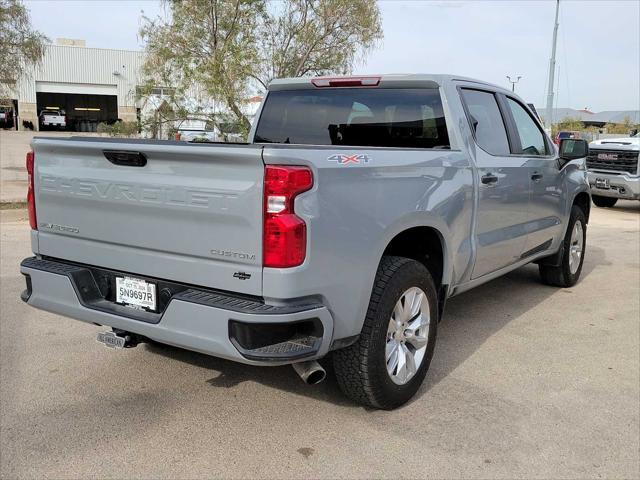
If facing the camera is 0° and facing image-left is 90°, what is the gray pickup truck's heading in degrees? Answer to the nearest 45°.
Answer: approximately 225°

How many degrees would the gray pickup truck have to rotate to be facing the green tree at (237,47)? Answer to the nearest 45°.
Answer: approximately 45° to its left

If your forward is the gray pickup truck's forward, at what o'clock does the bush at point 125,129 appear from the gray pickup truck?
The bush is roughly at 10 o'clock from the gray pickup truck.

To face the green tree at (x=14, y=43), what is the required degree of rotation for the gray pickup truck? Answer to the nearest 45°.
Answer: approximately 90° to its left
